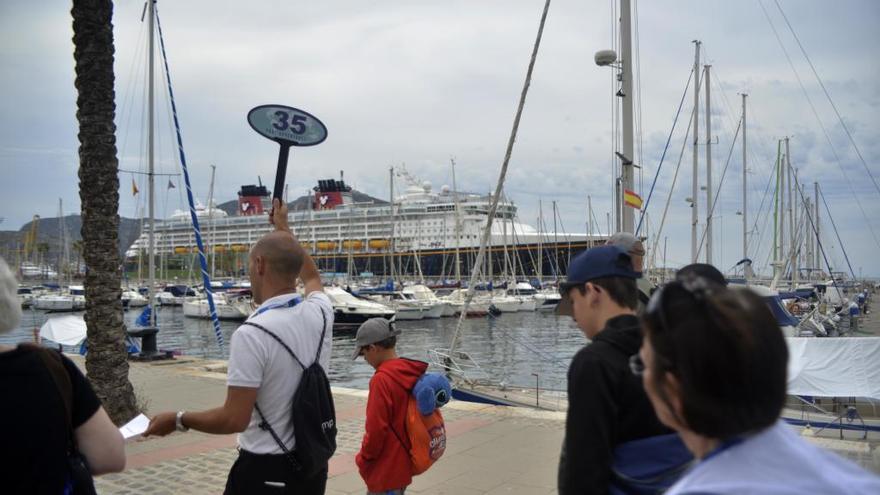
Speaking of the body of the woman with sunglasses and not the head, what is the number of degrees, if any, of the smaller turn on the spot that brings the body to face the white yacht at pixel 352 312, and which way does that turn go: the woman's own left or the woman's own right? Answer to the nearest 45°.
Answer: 0° — they already face it

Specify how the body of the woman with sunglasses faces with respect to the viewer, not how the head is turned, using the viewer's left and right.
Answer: facing away from the viewer and to the left of the viewer

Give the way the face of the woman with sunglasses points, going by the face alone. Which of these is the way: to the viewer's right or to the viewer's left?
to the viewer's left

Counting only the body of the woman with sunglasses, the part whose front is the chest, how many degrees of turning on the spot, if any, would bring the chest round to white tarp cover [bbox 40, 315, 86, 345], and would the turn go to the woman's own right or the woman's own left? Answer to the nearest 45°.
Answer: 0° — they already face it

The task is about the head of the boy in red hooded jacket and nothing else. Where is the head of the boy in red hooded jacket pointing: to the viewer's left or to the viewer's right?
to the viewer's left

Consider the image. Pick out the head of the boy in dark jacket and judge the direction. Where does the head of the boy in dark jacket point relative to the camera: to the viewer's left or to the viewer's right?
to the viewer's left

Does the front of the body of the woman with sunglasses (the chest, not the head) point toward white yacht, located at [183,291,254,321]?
yes
